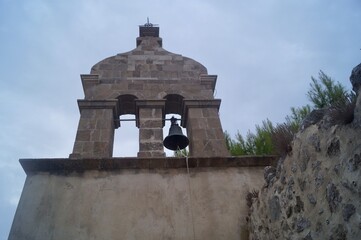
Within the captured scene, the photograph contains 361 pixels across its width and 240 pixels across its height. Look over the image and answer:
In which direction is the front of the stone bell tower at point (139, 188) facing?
toward the camera

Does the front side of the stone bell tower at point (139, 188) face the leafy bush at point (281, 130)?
no

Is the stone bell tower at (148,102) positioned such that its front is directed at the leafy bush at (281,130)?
no
